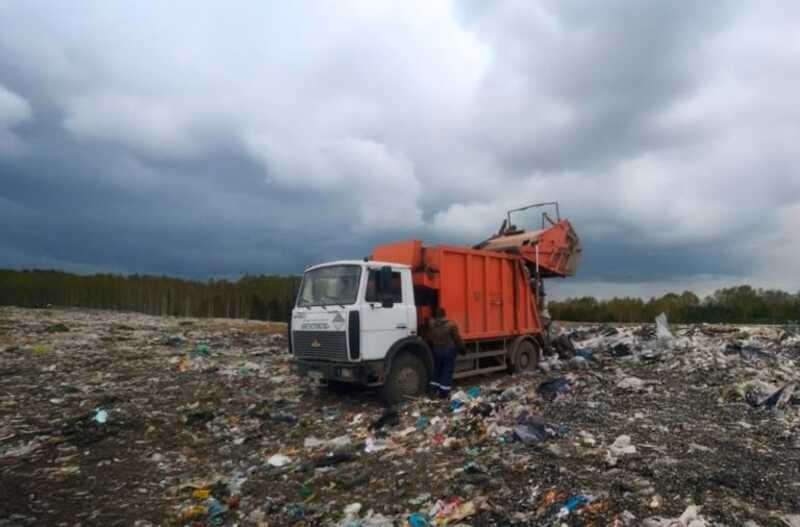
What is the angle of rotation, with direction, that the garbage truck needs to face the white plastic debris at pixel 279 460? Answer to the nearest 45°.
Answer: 0° — it already faces it

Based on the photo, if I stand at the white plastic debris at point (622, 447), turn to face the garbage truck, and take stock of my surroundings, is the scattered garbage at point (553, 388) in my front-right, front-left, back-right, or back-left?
front-right

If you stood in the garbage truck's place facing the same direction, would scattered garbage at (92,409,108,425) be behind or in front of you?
in front

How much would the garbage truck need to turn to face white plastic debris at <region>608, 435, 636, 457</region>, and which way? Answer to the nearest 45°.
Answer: approximately 90° to its left

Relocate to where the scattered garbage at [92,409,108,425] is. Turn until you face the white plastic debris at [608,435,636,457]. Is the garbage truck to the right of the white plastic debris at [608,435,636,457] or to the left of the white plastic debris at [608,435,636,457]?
left

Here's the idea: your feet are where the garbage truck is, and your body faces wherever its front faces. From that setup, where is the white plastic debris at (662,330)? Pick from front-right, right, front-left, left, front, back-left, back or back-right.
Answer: back

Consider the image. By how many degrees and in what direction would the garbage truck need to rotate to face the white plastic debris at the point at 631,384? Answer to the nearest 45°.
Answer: approximately 135° to its left

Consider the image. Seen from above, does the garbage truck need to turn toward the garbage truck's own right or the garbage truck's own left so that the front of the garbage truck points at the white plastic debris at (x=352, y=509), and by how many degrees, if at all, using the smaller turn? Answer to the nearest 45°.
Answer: approximately 45° to the garbage truck's own left

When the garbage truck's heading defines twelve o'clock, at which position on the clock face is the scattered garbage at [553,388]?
The scattered garbage is roughly at 8 o'clock from the garbage truck.

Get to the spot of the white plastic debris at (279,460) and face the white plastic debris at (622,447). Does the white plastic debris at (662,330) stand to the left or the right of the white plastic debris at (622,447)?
left

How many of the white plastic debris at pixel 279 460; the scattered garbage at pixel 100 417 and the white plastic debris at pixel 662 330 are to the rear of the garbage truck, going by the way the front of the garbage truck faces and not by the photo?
1

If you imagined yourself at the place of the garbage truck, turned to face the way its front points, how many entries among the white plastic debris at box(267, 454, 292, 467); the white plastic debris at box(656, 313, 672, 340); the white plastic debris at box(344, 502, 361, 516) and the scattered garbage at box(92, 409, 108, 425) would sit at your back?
1

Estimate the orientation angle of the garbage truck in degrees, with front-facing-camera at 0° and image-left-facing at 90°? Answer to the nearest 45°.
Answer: approximately 45°
